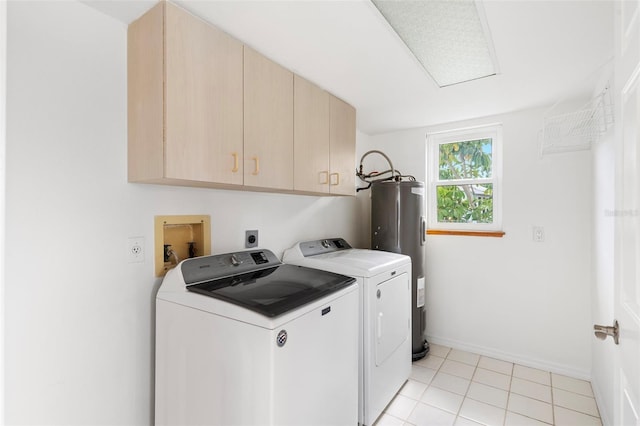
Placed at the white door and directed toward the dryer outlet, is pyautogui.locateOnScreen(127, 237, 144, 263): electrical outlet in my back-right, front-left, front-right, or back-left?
front-left

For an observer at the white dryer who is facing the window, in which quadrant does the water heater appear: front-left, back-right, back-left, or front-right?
front-left

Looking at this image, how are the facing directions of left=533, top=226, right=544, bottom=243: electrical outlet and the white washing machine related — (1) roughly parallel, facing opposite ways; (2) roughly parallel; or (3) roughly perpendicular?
roughly perpendicular

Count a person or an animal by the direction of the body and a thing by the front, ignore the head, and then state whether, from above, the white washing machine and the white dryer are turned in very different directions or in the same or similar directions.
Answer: same or similar directions

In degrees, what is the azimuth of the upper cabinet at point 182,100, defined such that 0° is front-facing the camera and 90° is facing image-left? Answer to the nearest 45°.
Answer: approximately 315°

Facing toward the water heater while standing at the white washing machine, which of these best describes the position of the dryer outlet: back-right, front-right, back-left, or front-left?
front-left

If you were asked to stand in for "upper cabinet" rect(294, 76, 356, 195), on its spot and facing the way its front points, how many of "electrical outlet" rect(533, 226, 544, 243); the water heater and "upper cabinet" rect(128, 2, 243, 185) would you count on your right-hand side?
1

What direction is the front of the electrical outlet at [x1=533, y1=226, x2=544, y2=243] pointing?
toward the camera

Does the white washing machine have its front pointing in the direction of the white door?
yes

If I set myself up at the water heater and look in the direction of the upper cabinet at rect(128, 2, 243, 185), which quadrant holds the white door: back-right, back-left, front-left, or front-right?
front-left

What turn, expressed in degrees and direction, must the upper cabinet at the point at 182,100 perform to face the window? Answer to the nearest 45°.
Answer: approximately 45° to its left

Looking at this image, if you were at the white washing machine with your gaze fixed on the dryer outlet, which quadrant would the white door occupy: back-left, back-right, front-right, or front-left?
back-right

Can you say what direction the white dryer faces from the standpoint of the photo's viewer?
facing the viewer and to the right of the viewer
